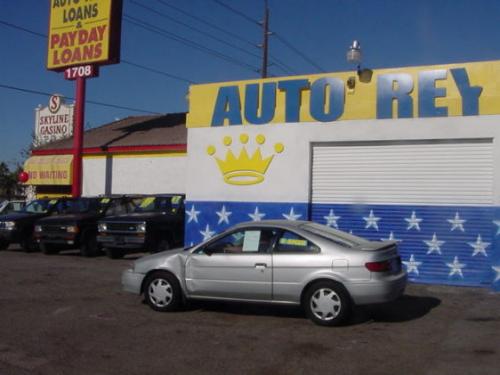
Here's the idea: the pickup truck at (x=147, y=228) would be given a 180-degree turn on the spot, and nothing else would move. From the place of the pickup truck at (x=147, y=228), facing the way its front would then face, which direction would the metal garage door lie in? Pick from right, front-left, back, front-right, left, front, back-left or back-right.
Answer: right

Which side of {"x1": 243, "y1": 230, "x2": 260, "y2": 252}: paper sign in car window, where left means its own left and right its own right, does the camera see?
front

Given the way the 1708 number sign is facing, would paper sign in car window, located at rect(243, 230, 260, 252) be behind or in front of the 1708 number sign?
in front

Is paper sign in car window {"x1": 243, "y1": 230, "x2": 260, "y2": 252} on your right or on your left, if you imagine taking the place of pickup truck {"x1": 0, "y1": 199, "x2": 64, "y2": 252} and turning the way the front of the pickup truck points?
on your left

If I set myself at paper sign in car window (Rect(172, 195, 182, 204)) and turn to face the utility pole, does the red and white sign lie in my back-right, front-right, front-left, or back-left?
front-left

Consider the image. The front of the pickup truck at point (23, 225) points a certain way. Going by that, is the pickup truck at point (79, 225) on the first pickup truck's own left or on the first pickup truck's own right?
on the first pickup truck's own left

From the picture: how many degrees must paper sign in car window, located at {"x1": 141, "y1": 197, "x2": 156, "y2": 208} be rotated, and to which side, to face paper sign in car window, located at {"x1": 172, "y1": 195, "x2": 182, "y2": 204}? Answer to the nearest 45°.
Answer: approximately 135° to its left

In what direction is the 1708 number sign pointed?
toward the camera

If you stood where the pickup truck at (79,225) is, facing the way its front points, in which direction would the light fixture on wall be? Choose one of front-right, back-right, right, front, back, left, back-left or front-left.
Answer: left

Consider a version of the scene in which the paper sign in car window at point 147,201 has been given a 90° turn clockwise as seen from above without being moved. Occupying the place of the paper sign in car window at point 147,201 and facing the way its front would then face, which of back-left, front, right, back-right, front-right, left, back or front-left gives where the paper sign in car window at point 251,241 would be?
back-left

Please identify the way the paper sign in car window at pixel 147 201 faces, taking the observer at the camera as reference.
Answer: facing the viewer and to the left of the viewer

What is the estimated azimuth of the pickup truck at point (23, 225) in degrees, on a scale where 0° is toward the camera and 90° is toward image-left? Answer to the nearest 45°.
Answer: approximately 45°

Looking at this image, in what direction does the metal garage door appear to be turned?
toward the camera
